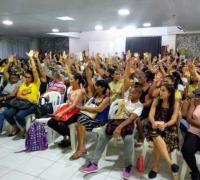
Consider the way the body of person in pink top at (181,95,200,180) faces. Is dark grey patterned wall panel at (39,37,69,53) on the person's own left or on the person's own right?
on the person's own right

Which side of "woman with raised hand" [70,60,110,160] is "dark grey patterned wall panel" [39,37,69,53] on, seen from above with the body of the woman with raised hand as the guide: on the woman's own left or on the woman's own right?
on the woman's own right

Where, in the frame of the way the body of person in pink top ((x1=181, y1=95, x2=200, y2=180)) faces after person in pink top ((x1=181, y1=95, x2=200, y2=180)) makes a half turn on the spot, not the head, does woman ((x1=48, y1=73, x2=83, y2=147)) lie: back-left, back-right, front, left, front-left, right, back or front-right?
back-left

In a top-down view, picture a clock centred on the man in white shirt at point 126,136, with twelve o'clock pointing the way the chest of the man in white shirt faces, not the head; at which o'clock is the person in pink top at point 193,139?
The person in pink top is roughly at 8 o'clock from the man in white shirt.

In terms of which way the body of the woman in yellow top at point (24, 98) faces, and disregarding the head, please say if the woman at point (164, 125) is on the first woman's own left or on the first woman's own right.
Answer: on the first woman's own left

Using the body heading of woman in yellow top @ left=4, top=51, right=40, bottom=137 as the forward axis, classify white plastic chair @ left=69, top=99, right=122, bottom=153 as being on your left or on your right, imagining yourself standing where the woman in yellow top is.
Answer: on your left

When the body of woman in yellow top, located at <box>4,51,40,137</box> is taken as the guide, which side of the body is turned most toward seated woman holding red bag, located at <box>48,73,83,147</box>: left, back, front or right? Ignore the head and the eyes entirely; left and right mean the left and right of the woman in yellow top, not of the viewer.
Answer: left

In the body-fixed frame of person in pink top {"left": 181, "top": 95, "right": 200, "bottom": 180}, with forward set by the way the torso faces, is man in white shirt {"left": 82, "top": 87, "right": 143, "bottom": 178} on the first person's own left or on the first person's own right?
on the first person's own right
